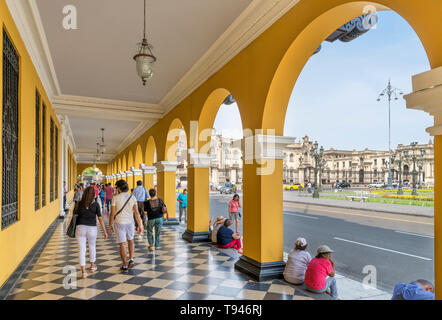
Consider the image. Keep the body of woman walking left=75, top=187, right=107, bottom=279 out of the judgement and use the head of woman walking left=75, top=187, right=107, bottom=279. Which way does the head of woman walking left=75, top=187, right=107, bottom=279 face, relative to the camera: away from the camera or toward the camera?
away from the camera

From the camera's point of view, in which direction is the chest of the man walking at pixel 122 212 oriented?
away from the camera

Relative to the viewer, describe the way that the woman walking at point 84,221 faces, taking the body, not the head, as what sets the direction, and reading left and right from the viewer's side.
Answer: facing away from the viewer

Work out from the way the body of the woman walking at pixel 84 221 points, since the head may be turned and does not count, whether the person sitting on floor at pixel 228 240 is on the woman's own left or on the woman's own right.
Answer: on the woman's own right

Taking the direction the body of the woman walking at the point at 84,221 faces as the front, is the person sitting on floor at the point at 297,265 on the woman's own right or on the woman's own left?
on the woman's own right

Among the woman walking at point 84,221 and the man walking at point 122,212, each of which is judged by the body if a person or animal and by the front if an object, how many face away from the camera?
2
